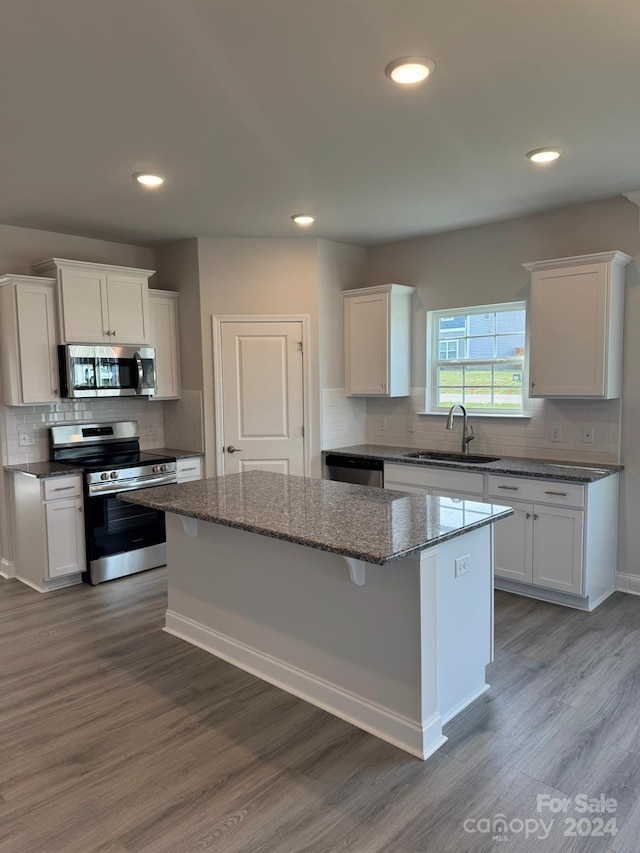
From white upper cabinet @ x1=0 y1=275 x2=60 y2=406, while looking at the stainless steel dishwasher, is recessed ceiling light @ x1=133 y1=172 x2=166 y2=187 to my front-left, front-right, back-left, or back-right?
front-right

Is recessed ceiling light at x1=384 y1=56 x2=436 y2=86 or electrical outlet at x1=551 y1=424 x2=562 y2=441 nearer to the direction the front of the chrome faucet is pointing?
the recessed ceiling light

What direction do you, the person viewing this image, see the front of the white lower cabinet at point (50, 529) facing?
facing the viewer and to the right of the viewer

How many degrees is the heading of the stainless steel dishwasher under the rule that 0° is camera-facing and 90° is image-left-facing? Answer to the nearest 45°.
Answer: approximately 45°

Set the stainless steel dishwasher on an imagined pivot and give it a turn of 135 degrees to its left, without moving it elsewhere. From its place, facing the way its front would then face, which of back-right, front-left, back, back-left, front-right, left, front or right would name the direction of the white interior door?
back

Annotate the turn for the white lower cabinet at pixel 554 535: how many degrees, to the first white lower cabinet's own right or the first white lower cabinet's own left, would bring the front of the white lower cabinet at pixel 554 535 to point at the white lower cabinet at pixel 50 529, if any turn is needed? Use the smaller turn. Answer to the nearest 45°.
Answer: approximately 45° to the first white lower cabinet's own right

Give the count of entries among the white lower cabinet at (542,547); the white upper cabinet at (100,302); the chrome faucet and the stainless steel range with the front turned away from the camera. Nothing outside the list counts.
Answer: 0

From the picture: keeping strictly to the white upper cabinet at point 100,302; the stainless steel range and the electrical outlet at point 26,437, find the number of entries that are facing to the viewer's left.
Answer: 0

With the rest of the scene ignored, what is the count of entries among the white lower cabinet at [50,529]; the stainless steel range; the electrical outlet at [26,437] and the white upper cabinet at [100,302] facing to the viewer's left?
0

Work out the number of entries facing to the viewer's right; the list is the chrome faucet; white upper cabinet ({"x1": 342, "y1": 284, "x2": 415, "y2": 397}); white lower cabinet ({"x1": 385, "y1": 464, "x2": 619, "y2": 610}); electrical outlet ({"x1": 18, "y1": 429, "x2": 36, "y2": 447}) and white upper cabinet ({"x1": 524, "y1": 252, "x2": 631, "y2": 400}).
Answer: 0

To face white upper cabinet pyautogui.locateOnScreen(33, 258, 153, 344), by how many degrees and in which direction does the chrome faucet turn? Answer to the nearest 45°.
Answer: approximately 45° to its right

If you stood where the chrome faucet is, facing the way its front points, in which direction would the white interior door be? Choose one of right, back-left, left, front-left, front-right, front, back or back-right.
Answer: front-right

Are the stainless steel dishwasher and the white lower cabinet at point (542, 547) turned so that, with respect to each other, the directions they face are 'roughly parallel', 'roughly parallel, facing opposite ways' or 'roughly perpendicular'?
roughly parallel

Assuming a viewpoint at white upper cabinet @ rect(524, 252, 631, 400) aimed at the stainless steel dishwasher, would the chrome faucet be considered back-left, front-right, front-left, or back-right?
front-right

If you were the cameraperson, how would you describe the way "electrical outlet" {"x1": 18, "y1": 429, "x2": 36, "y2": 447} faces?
facing the viewer

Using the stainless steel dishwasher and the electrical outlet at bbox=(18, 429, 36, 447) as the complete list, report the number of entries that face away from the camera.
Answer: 0
